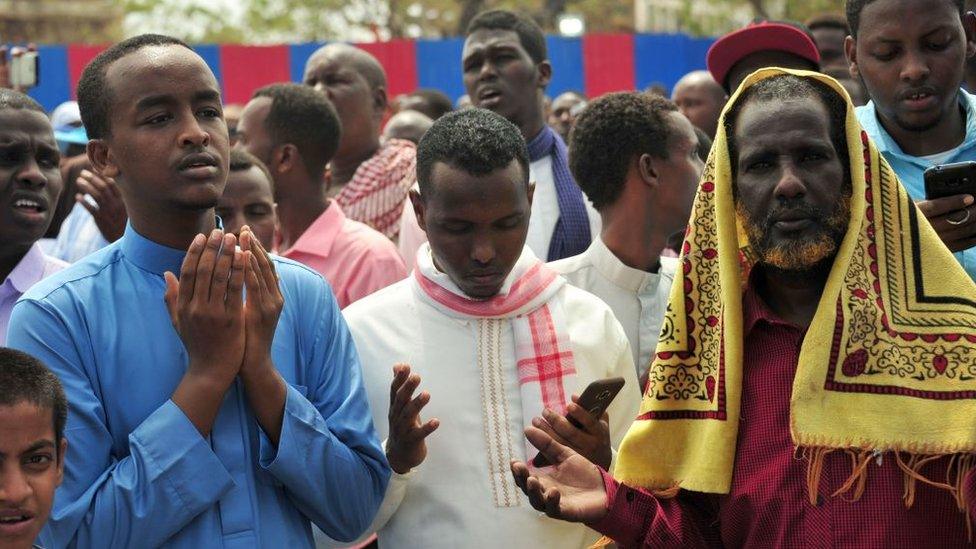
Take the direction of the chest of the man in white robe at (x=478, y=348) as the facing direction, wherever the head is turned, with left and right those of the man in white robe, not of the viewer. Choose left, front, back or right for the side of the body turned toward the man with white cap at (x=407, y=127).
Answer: back

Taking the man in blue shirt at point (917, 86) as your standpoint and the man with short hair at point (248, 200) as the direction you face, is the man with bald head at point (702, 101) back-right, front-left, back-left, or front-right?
front-right

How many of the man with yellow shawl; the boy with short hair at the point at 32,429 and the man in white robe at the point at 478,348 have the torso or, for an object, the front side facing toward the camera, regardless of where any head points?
3

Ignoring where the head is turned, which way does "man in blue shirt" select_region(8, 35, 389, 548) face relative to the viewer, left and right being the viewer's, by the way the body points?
facing the viewer and to the right of the viewer

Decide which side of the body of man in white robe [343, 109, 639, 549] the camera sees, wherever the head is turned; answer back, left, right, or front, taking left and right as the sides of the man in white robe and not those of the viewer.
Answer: front

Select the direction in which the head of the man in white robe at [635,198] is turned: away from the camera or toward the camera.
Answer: away from the camera

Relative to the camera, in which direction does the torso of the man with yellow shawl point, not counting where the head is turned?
toward the camera

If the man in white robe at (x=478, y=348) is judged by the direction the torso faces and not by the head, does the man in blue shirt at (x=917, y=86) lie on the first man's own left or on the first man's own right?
on the first man's own left

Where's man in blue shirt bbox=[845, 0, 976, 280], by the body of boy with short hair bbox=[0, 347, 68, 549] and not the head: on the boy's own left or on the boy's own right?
on the boy's own left

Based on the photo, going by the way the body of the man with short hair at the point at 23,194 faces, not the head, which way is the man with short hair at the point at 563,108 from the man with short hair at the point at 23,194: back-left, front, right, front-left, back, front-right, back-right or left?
left

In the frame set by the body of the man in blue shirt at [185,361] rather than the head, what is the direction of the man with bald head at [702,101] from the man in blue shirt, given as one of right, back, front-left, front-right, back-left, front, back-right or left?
left

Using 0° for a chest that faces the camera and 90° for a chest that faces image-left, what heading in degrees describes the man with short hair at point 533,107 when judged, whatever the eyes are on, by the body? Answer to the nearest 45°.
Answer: approximately 45°
